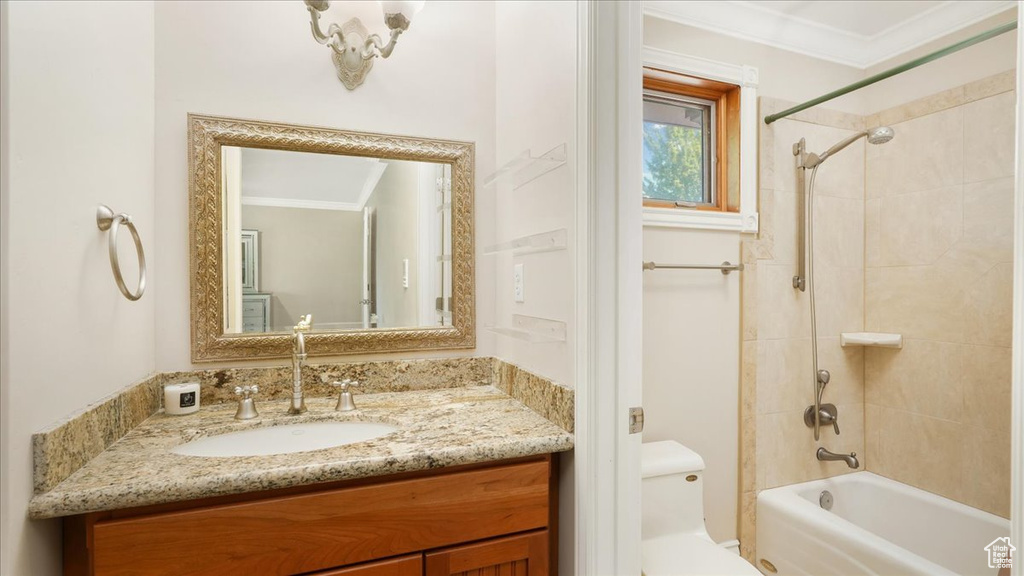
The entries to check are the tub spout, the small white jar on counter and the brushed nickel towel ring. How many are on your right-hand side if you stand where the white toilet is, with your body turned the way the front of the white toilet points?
2

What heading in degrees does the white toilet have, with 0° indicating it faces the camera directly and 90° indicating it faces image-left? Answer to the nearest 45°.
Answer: approximately 315°

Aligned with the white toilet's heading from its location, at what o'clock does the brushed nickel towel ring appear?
The brushed nickel towel ring is roughly at 3 o'clock from the white toilet.

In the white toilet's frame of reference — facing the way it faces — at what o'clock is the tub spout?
The tub spout is roughly at 9 o'clock from the white toilet.

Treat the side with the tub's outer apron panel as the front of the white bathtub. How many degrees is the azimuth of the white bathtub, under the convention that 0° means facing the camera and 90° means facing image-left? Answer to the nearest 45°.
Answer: approximately 45°

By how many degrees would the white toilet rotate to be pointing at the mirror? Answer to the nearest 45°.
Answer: approximately 90° to its right
